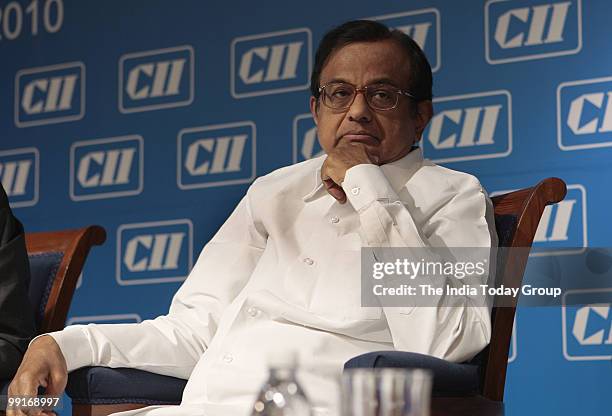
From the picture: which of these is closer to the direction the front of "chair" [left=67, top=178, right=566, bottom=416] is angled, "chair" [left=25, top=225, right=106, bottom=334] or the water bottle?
the water bottle

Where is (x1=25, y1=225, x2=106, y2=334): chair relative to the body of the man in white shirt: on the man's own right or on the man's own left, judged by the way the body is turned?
on the man's own right

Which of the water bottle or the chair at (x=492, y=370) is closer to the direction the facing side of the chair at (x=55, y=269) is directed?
the water bottle

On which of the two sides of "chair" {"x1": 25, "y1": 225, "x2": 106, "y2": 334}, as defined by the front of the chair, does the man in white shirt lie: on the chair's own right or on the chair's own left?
on the chair's own left

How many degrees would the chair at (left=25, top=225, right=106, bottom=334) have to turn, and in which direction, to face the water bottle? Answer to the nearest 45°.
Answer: approximately 45° to its left

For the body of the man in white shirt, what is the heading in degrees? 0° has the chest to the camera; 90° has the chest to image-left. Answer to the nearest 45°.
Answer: approximately 45°

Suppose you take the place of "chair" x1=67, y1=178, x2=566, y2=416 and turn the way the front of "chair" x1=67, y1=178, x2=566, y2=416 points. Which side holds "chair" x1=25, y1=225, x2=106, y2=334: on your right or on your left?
on your right

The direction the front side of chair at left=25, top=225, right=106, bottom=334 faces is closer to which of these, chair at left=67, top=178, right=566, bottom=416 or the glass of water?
the glass of water

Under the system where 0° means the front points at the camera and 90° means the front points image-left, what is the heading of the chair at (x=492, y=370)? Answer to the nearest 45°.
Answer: approximately 45°

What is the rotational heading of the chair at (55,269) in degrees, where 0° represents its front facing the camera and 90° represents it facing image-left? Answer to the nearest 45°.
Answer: approximately 45°
